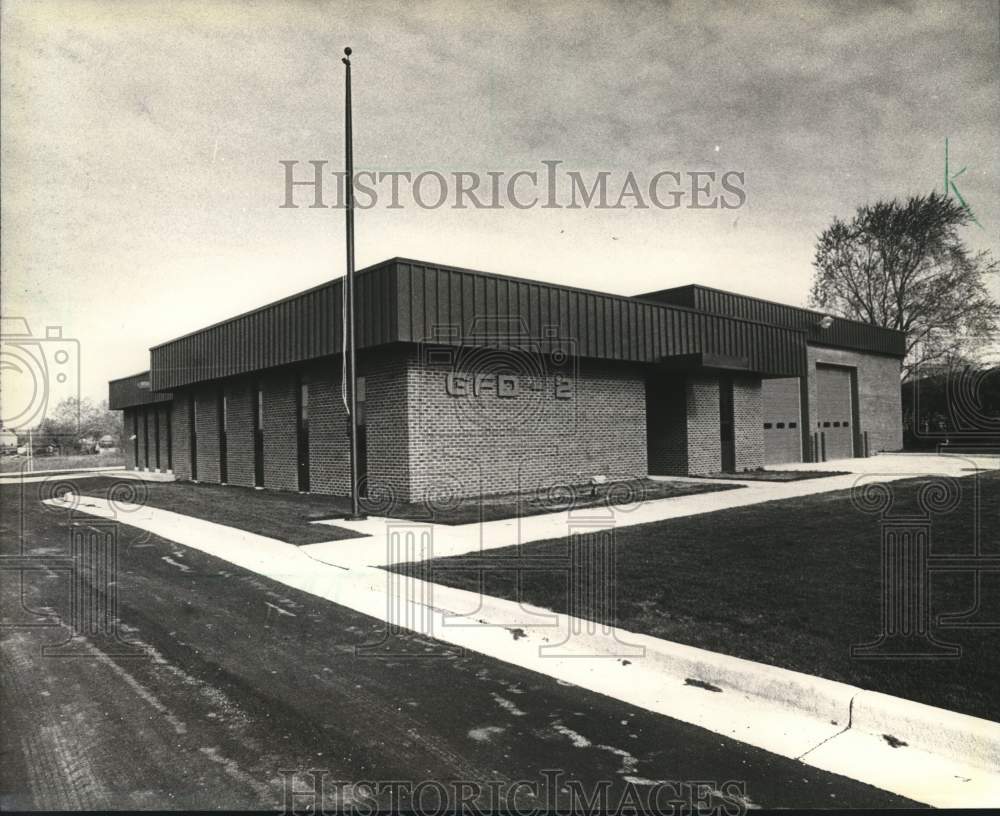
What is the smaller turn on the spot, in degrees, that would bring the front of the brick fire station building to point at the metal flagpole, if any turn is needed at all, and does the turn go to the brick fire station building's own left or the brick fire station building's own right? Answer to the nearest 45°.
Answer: approximately 45° to the brick fire station building's own right

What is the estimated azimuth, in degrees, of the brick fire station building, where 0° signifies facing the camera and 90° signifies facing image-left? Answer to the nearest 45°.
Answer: approximately 315°

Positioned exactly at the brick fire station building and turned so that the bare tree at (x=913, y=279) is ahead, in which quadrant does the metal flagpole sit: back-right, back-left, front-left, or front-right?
back-right

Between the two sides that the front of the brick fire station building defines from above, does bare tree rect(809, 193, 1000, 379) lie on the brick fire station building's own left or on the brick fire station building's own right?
on the brick fire station building's own left
